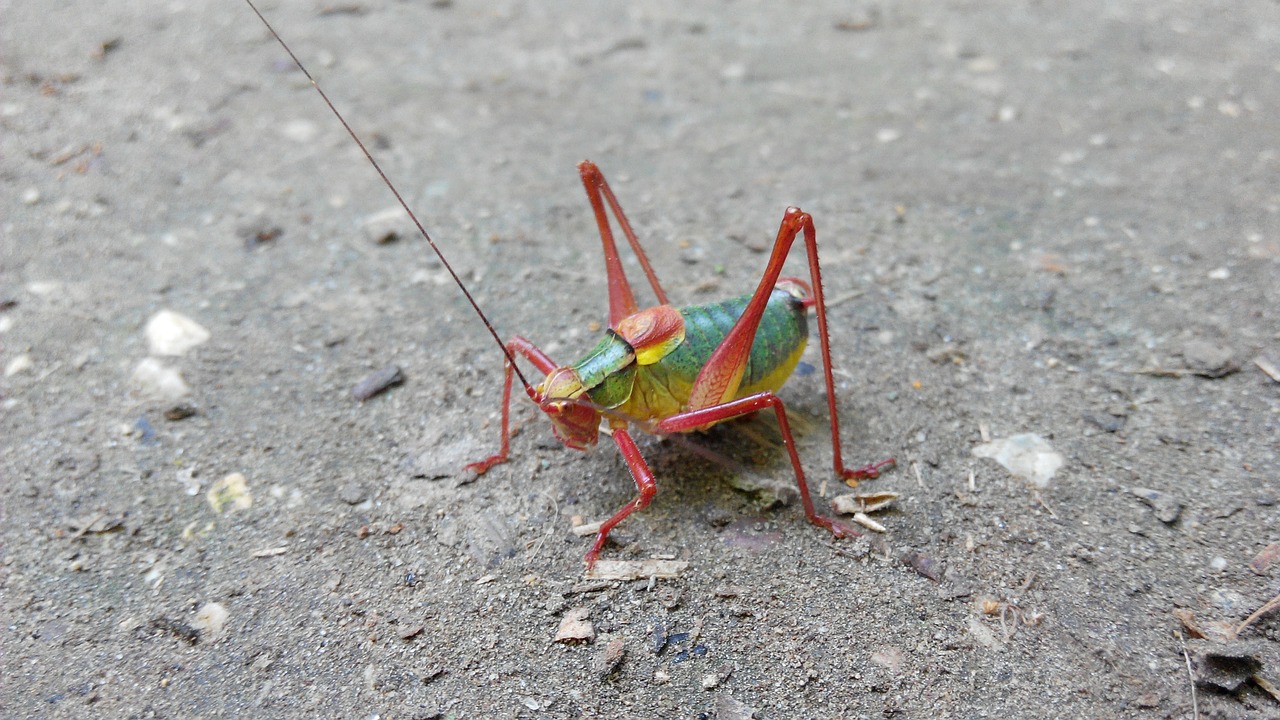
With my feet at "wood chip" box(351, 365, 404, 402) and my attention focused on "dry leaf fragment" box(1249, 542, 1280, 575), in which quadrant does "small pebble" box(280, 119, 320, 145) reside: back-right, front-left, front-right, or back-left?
back-left

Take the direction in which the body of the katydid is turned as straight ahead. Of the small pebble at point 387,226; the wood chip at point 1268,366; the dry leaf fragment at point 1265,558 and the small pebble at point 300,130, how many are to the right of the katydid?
2

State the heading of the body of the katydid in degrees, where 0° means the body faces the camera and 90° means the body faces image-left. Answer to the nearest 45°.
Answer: approximately 45°

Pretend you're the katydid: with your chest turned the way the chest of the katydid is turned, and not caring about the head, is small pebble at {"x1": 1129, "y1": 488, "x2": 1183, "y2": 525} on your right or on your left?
on your left

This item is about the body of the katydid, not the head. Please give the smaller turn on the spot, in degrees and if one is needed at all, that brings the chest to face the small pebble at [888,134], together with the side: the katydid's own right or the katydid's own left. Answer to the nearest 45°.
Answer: approximately 180°

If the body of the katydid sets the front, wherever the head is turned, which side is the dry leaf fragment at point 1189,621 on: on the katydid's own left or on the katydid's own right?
on the katydid's own left

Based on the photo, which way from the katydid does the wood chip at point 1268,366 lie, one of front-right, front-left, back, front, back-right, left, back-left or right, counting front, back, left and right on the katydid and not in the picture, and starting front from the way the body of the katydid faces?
back-left

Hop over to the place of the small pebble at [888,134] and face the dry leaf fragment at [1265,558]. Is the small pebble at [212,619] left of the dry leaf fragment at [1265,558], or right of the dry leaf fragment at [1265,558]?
right

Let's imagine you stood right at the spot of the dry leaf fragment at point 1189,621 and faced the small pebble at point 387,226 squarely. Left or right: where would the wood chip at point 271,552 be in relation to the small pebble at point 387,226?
left
